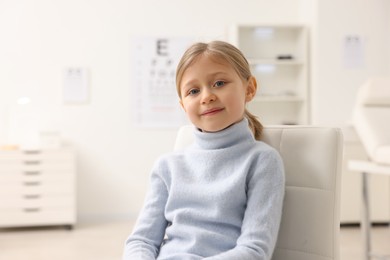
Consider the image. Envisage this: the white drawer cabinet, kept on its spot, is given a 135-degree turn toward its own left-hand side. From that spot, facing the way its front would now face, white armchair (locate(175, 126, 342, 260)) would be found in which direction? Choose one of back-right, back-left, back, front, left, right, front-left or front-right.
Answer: back-right

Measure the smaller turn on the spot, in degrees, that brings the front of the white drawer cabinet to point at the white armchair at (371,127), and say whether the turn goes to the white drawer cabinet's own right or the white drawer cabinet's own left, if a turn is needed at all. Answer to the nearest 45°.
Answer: approximately 45° to the white drawer cabinet's own left

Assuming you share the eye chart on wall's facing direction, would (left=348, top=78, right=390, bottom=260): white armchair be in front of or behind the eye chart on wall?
in front

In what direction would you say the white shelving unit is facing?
toward the camera

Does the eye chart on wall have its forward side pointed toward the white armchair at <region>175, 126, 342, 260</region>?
yes

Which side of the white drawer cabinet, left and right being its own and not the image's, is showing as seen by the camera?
front

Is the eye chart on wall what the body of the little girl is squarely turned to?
no

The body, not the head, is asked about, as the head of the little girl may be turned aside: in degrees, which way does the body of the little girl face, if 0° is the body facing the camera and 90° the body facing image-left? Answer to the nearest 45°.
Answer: approximately 45°

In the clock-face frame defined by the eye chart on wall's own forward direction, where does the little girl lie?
The little girl is roughly at 12 o'clock from the eye chart on wall.

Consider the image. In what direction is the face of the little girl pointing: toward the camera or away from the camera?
toward the camera

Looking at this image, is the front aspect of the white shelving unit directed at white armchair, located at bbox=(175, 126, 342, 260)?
yes

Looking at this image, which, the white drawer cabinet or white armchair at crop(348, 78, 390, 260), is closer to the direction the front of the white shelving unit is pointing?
the white armchair
